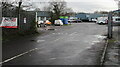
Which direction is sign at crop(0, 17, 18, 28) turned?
toward the camera
